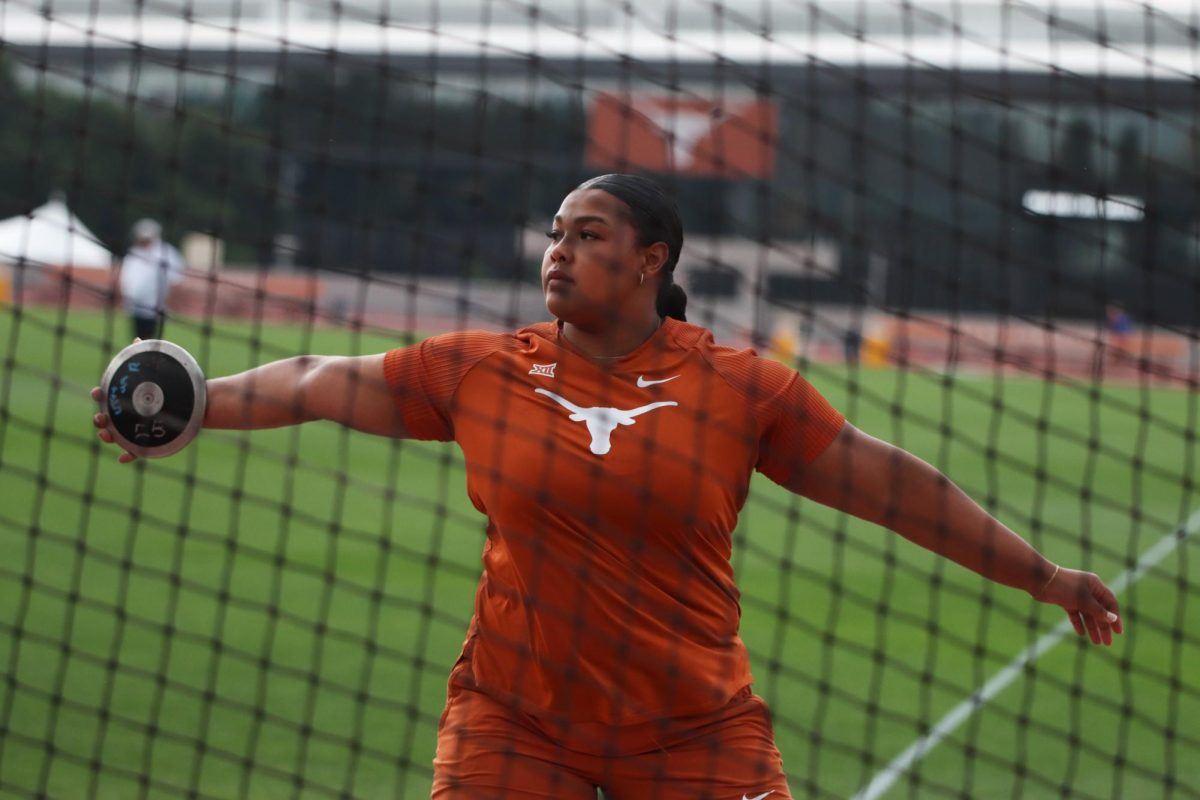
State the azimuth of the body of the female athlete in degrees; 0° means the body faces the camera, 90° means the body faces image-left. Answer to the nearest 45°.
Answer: approximately 0°

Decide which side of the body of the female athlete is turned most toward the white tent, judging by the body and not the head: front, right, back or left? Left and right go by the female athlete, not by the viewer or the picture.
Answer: back

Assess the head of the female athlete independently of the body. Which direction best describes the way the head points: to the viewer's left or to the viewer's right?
to the viewer's left
